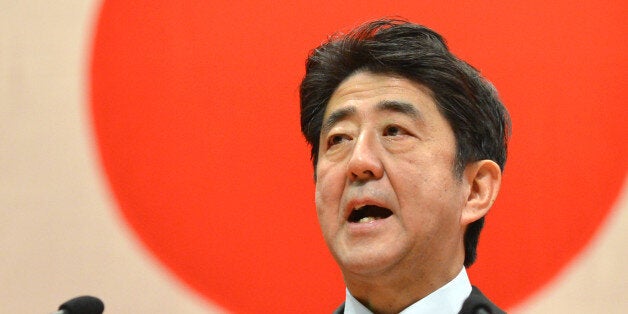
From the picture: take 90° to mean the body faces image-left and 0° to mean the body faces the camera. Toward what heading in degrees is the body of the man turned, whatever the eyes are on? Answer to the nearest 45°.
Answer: approximately 45°

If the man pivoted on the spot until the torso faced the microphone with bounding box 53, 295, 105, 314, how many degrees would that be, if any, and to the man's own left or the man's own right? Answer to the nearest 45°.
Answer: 0° — they already face it
